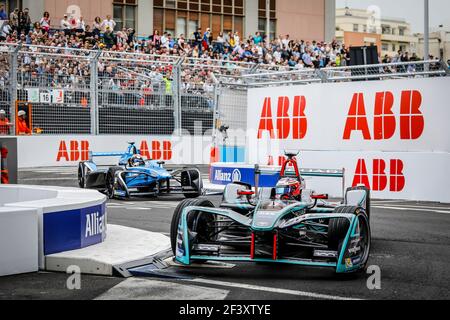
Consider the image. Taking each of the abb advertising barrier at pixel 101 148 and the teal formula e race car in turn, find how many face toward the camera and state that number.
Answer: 2

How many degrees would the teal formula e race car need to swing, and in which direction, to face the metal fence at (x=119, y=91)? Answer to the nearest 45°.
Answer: approximately 180°

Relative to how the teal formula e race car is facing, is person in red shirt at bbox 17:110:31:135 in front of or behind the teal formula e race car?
behind

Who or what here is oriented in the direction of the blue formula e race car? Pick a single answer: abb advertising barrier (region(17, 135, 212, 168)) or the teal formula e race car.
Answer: the abb advertising barrier

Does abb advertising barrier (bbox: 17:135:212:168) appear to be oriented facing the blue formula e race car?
yes

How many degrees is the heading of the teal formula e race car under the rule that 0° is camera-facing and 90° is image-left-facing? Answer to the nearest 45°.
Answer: approximately 0°
